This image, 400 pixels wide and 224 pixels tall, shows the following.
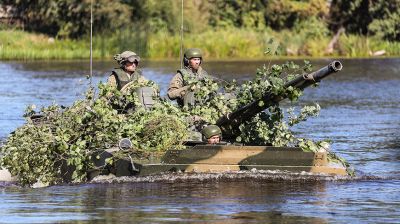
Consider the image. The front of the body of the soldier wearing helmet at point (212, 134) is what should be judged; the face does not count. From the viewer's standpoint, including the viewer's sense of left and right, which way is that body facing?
facing the viewer and to the right of the viewer

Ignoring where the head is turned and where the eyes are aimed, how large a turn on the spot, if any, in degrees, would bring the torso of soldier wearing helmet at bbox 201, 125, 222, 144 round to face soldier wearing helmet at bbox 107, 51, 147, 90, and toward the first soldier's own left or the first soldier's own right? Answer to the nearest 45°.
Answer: approximately 180°

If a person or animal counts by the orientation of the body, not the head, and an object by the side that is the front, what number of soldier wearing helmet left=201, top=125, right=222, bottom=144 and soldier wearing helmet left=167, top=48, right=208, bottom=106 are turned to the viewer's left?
0

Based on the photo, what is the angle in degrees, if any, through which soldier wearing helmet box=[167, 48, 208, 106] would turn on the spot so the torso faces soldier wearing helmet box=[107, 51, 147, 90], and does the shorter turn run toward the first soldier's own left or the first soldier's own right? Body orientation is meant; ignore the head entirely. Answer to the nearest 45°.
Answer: approximately 135° to the first soldier's own right
